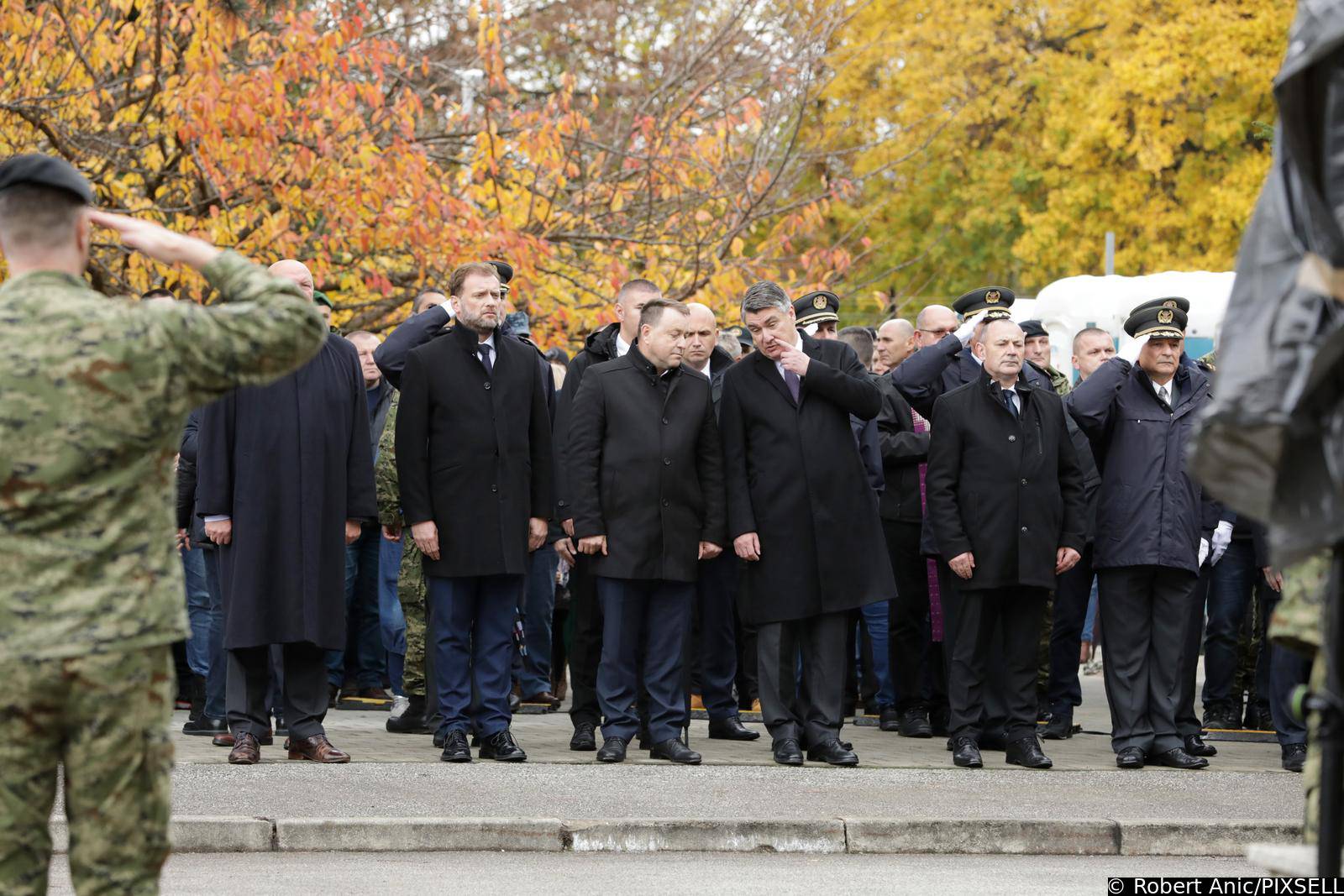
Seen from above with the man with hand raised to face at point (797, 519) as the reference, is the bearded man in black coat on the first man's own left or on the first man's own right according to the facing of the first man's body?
on the first man's own right

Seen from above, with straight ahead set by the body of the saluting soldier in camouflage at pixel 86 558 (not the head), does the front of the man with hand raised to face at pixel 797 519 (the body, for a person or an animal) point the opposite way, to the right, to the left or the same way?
the opposite way

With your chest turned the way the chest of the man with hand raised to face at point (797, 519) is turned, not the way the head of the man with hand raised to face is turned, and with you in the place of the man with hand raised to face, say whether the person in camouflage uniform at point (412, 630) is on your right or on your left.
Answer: on your right

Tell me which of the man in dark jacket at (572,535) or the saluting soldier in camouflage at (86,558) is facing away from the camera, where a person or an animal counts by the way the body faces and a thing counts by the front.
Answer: the saluting soldier in camouflage

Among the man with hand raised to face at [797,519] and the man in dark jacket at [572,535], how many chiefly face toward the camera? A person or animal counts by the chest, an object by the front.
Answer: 2

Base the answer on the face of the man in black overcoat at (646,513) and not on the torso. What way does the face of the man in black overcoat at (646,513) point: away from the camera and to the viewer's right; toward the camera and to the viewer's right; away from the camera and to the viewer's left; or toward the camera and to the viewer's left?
toward the camera and to the viewer's right

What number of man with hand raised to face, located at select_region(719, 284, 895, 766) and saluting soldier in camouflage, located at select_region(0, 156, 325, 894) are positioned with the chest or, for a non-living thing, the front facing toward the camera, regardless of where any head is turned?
1

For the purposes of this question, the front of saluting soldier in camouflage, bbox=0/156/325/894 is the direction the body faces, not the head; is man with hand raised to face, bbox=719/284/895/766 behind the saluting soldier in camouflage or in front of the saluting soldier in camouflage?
in front

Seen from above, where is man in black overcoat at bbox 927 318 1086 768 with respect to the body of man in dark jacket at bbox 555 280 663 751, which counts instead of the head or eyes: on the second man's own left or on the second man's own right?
on the second man's own left

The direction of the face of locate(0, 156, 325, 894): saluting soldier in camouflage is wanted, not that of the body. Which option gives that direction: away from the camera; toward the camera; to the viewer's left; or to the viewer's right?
away from the camera

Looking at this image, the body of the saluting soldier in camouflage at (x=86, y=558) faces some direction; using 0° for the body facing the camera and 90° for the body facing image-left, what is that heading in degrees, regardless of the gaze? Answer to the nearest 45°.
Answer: approximately 180°

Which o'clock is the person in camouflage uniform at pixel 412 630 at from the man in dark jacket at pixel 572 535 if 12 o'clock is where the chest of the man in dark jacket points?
The person in camouflage uniform is roughly at 4 o'clock from the man in dark jacket.

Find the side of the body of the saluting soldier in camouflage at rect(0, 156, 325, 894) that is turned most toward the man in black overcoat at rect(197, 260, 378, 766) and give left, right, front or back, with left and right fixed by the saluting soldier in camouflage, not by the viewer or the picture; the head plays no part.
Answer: front

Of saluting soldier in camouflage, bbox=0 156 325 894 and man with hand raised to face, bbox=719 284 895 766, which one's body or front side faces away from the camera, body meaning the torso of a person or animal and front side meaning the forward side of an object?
the saluting soldier in camouflage

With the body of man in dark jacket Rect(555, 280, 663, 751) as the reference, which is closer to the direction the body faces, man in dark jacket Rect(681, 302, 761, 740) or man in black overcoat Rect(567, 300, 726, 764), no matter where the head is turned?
the man in black overcoat
